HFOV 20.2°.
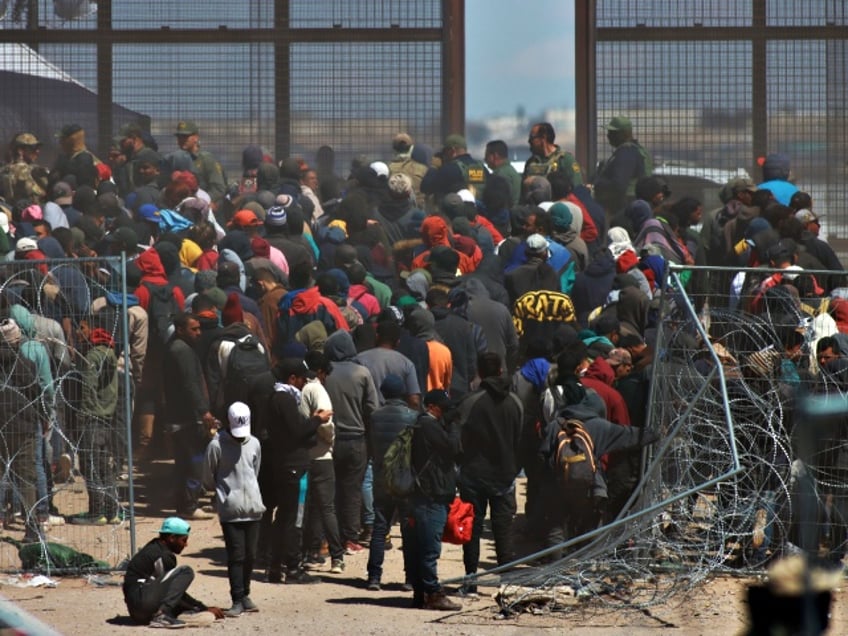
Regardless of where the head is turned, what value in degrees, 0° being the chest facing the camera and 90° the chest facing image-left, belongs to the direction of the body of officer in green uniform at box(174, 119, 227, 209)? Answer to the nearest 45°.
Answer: approximately 45°

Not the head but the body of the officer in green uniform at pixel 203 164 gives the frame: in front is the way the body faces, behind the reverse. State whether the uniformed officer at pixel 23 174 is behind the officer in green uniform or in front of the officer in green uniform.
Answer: in front

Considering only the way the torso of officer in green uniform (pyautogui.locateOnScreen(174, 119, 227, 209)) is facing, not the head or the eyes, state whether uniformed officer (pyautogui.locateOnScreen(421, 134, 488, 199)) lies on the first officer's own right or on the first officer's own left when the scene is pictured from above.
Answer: on the first officer's own left

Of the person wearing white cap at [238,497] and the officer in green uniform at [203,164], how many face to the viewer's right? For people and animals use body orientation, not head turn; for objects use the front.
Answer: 0
